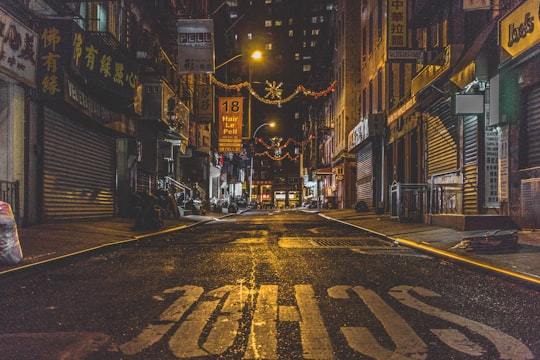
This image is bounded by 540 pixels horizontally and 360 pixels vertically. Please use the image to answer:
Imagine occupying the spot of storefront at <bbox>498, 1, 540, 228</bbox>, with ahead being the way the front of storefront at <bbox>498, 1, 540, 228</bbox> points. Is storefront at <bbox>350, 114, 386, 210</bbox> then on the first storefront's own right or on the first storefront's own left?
on the first storefront's own right

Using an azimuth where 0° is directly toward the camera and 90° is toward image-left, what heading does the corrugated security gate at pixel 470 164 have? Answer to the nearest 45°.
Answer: approximately 45°

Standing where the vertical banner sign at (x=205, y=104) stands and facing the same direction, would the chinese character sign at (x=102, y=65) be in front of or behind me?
in front

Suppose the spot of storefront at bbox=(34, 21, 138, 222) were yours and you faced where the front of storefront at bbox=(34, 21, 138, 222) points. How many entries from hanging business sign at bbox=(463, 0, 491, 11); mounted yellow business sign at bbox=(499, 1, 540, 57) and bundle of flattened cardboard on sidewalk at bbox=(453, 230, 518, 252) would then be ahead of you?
3

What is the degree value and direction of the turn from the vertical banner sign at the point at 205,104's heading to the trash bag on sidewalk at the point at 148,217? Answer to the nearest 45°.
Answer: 0° — it already faces it

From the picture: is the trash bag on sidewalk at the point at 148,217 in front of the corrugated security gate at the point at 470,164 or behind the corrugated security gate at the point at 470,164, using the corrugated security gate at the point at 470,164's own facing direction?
in front

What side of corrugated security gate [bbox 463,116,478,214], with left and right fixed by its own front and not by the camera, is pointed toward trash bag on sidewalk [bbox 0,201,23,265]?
front

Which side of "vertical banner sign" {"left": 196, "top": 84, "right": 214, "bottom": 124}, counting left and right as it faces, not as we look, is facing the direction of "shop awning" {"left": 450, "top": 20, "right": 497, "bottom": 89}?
front

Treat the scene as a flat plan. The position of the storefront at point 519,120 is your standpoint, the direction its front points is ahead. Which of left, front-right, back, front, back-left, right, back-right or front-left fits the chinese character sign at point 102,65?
front-right

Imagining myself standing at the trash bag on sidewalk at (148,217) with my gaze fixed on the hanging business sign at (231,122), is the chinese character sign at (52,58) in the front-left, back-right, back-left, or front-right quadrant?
back-left
